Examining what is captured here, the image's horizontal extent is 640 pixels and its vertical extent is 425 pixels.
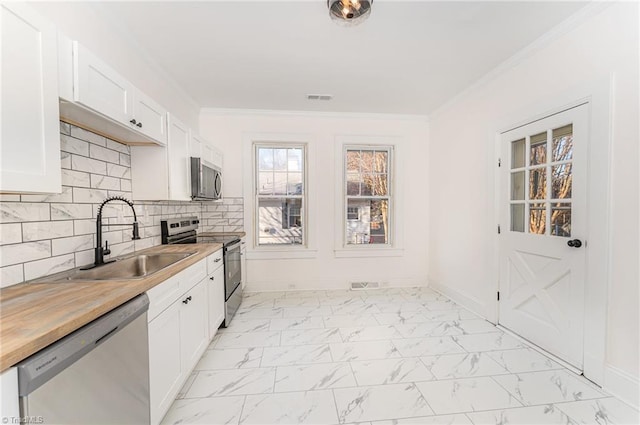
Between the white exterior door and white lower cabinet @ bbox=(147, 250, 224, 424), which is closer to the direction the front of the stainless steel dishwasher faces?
the white exterior door

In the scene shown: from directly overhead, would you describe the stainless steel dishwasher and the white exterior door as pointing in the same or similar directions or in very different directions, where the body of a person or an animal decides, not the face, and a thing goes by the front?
very different directions

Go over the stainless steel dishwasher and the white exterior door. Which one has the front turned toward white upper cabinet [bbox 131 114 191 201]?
the white exterior door

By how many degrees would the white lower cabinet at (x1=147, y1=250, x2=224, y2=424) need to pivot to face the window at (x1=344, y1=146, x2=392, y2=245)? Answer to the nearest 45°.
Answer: approximately 90° to its left

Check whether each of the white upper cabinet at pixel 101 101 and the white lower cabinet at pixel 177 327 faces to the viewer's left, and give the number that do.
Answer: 0

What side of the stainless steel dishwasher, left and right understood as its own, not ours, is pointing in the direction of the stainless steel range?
left

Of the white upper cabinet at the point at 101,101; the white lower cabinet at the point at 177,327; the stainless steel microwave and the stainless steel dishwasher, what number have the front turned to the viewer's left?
0

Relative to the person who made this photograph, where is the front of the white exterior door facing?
facing the viewer and to the left of the viewer

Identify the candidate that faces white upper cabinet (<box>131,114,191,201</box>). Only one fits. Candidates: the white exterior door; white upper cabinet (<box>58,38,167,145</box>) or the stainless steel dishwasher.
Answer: the white exterior door

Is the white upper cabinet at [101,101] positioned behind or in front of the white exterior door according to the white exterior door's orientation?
in front

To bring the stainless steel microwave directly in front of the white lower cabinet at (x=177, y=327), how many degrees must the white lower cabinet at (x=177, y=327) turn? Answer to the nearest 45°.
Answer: approximately 135° to its left

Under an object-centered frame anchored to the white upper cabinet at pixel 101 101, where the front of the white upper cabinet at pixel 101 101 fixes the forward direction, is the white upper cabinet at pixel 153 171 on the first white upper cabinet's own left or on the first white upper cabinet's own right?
on the first white upper cabinet's own left

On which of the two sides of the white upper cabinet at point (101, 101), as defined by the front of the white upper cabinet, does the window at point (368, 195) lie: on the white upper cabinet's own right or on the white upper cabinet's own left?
on the white upper cabinet's own left

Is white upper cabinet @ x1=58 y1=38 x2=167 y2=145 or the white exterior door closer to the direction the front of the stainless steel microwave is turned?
the white exterior door

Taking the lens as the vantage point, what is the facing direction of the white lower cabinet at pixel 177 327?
facing the viewer and to the right of the viewer

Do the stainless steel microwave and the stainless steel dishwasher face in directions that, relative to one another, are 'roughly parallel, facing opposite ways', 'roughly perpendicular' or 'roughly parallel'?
roughly parallel

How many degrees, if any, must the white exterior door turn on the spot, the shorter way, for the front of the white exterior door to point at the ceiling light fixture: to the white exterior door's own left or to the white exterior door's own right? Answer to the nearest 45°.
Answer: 0° — it already faces it
